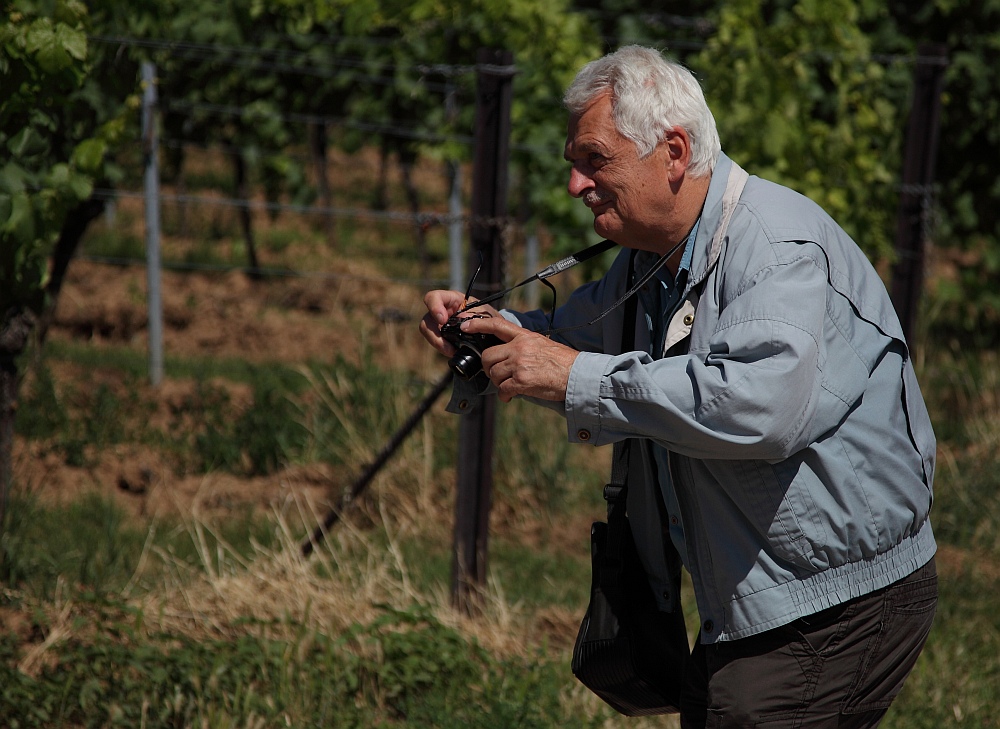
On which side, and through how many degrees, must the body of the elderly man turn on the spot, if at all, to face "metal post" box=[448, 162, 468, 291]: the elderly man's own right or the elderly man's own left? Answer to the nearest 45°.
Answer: approximately 90° to the elderly man's own right

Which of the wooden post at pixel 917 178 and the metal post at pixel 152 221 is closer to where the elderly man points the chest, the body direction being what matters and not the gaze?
the metal post

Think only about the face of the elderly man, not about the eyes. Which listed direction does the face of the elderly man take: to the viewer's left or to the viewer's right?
to the viewer's left

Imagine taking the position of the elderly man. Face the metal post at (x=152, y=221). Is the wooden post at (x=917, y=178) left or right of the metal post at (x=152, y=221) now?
right

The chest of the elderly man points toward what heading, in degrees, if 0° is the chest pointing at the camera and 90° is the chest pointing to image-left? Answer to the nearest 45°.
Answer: approximately 90°

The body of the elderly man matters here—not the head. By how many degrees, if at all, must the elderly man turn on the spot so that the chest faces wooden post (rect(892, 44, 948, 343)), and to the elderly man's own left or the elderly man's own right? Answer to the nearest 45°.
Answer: approximately 90° to the elderly man's own right

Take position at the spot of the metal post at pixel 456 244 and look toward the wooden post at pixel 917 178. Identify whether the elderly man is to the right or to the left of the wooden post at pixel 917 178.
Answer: right
